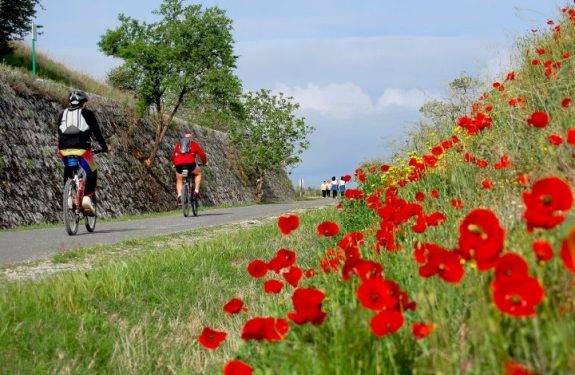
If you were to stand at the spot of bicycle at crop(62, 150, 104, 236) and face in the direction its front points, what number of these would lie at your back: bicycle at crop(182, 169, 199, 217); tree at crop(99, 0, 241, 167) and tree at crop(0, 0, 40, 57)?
0

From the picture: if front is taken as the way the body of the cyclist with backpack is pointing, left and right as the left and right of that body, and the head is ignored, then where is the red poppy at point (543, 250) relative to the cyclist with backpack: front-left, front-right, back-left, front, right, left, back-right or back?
back-right

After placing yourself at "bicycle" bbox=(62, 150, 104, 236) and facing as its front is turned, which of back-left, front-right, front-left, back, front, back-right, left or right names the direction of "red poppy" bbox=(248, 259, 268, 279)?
back-right

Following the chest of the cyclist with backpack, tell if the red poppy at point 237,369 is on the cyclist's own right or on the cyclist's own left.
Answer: on the cyclist's own right

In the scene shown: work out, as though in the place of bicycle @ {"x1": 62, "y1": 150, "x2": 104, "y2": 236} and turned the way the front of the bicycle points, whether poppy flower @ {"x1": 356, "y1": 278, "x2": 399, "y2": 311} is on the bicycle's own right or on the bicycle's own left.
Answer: on the bicycle's own right

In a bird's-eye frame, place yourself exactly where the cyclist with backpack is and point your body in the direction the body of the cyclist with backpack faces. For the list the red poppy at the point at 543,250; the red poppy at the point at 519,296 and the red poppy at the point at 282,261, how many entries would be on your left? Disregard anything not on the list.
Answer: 0

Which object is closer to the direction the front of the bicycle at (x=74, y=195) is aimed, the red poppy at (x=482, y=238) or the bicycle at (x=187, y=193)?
the bicycle

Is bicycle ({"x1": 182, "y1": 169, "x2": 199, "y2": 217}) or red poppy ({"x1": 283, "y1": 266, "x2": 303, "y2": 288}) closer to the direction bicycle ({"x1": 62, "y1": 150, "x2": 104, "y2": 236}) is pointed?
the bicycle

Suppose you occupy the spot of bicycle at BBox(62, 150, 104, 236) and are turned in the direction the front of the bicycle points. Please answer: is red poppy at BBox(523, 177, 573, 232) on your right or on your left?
on your right

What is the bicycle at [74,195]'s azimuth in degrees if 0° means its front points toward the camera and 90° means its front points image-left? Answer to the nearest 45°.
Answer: approximately 225°

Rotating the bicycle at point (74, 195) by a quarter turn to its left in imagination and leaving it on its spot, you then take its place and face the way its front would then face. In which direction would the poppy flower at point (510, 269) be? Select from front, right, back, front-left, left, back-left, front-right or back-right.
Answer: back-left

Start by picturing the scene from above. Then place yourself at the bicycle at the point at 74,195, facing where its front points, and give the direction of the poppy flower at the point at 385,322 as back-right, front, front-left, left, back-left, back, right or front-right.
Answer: back-right

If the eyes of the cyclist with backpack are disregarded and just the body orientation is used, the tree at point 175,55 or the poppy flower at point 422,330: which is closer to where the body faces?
the tree

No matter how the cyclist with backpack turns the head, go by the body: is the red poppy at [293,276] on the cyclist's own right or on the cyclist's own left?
on the cyclist's own right

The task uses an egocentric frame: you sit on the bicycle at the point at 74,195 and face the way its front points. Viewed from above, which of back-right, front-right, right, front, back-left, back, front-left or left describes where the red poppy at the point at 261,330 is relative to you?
back-right

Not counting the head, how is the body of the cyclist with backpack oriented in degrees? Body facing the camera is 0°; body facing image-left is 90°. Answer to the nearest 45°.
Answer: approximately 225°

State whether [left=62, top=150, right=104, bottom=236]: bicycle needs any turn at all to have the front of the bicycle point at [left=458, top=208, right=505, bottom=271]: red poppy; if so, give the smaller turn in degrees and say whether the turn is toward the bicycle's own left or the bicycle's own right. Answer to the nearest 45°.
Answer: approximately 135° to the bicycle's own right

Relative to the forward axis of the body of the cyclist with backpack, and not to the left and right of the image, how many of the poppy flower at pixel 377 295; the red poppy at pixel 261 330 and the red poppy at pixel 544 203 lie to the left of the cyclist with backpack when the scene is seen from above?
0
